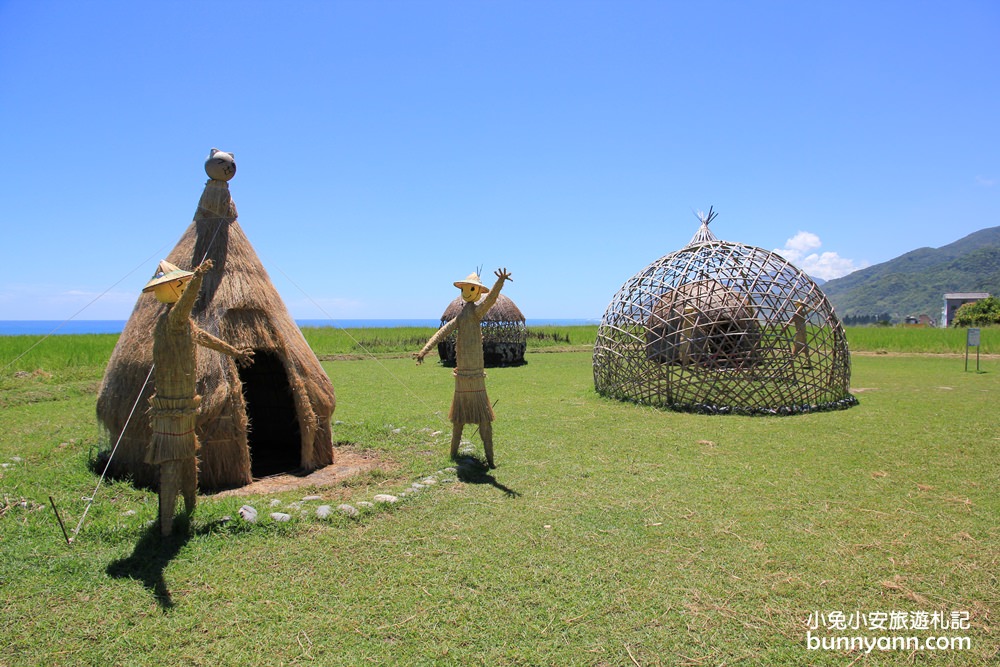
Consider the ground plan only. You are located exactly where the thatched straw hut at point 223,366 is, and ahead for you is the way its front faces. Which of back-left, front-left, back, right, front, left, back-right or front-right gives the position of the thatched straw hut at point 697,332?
front-left

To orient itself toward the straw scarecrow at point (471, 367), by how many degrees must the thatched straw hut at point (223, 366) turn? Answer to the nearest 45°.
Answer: approximately 45° to its left

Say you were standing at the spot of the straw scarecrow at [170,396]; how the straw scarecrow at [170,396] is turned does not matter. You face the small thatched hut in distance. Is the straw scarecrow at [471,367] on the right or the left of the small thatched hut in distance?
right

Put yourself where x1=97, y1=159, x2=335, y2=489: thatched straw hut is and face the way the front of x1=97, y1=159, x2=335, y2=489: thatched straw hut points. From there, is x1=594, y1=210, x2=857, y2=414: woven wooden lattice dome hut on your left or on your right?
on your left

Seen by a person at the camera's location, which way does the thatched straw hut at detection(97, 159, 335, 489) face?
facing the viewer and to the right of the viewer

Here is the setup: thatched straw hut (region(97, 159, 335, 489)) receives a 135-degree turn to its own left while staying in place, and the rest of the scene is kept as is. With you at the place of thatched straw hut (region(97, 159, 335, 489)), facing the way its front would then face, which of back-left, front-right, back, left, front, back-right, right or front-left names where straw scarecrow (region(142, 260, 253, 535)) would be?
back

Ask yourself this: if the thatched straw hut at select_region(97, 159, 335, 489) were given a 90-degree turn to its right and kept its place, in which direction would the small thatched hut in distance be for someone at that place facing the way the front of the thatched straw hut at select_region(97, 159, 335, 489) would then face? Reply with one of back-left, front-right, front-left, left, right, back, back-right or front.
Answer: back
